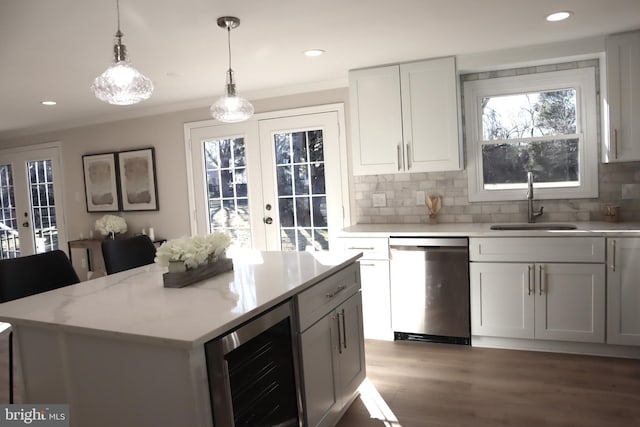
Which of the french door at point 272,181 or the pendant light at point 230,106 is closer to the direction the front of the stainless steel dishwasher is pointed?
the pendant light

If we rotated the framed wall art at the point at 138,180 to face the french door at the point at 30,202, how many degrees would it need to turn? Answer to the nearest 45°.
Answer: approximately 90° to its right

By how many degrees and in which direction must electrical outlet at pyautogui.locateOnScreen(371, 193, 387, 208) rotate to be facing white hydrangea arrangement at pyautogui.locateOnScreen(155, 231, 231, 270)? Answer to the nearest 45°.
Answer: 0° — it already faces it

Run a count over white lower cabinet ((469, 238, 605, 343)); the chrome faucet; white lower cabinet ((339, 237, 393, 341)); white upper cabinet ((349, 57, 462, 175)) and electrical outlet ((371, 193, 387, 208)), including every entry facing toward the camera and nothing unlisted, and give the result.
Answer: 5

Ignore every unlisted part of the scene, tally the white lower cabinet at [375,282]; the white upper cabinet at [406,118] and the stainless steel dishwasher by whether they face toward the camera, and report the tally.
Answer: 3

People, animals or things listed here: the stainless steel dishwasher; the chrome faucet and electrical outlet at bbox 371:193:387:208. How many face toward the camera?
3

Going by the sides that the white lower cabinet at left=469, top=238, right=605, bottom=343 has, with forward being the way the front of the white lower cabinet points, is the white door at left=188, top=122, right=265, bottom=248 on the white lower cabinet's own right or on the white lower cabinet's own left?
on the white lower cabinet's own right

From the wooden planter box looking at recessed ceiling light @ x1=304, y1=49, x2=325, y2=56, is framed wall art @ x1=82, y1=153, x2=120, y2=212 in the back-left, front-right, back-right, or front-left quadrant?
front-left

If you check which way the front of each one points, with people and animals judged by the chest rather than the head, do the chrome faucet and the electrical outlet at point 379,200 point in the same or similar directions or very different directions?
same or similar directions

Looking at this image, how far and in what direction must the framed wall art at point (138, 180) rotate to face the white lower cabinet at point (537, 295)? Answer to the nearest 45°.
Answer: approximately 90° to its left

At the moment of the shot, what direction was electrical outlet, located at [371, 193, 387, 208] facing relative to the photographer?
facing the viewer

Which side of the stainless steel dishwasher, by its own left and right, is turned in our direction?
front

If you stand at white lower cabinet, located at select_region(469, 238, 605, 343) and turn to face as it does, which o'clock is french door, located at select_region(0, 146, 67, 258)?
The french door is roughly at 3 o'clock from the white lower cabinet.

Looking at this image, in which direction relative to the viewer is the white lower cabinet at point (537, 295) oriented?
toward the camera

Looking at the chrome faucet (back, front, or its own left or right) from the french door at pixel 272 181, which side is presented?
right

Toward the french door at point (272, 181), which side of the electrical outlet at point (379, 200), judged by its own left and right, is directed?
right

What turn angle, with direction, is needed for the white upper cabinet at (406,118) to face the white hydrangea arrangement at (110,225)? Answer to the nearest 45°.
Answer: approximately 90° to its right

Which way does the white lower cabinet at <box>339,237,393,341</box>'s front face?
toward the camera

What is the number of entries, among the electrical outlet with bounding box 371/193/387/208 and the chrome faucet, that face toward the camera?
2

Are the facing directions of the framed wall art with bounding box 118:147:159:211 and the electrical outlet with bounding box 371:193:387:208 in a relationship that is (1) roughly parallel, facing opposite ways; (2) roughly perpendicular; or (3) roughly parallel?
roughly parallel
